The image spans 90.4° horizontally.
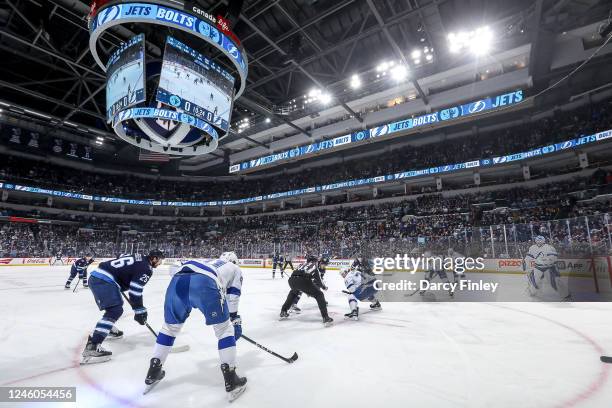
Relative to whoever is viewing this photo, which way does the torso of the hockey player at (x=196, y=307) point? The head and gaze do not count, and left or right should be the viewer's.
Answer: facing away from the viewer and to the right of the viewer

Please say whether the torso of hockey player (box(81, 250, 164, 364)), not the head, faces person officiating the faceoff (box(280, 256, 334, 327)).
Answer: yes

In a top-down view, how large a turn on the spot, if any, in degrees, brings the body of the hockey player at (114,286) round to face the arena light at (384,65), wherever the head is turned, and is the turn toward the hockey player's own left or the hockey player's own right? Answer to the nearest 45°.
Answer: approximately 45° to the hockey player's own left

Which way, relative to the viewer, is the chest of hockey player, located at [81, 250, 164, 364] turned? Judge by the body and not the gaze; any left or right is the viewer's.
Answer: facing to the right of the viewer

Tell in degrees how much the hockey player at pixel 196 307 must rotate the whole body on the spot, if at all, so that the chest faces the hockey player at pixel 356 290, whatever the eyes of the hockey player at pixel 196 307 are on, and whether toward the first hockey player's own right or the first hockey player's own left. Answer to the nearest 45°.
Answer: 0° — they already face them

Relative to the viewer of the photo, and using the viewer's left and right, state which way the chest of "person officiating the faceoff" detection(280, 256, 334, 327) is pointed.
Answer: facing away from the viewer and to the right of the viewer

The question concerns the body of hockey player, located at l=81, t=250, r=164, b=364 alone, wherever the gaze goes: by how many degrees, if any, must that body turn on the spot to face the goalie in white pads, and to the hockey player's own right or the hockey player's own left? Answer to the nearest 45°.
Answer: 0° — they already face them
